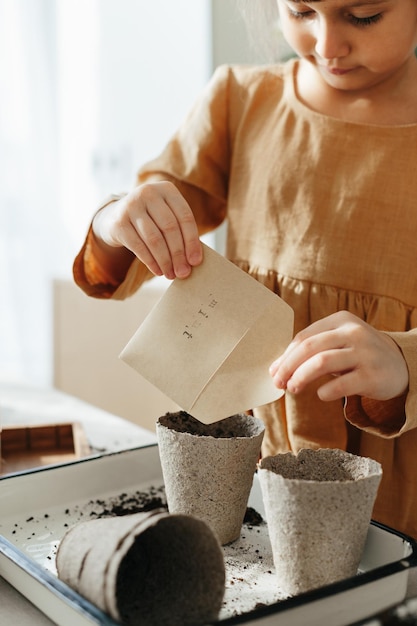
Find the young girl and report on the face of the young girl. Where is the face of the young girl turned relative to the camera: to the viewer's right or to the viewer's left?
to the viewer's left

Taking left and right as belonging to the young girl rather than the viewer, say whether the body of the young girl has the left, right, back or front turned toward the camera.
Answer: front
